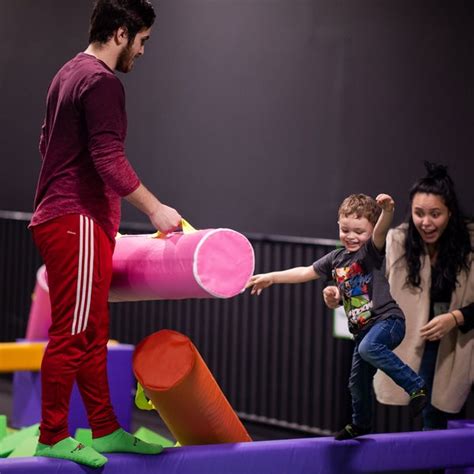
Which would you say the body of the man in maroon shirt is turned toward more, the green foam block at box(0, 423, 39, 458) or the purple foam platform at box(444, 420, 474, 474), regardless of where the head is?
the purple foam platform

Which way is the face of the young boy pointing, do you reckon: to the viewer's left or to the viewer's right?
to the viewer's left

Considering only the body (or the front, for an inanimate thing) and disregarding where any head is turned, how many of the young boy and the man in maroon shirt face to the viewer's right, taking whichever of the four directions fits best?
1

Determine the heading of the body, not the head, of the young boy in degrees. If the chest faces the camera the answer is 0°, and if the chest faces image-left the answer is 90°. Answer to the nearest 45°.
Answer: approximately 45°

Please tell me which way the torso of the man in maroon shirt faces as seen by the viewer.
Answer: to the viewer's right

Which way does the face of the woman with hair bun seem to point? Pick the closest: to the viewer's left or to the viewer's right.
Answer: to the viewer's left

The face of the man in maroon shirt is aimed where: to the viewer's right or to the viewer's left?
to the viewer's right

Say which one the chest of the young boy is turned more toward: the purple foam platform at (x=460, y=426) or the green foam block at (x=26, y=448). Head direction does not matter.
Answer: the green foam block
